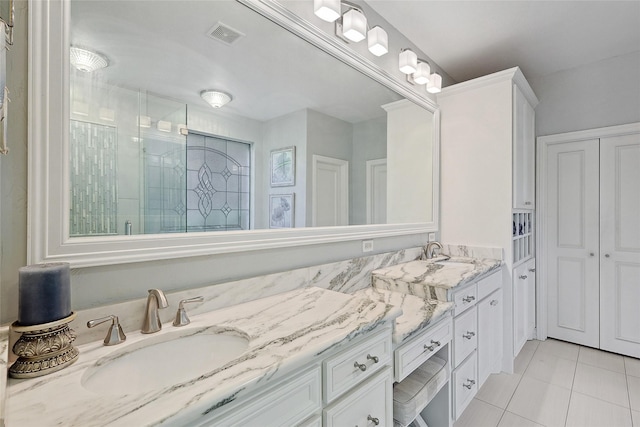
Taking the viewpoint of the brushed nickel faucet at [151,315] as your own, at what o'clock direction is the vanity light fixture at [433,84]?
The vanity light fixture is roughly at 10 o'clock from the brushed nickel faucet.

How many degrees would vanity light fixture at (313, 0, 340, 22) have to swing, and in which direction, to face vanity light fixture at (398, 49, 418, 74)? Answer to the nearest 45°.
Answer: approximately 90° to its left

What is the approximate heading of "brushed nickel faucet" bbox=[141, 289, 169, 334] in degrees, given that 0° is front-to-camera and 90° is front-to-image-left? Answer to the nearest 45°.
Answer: approximately 315°

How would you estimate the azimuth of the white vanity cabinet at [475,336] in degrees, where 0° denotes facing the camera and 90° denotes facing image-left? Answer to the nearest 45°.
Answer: approximately 315°

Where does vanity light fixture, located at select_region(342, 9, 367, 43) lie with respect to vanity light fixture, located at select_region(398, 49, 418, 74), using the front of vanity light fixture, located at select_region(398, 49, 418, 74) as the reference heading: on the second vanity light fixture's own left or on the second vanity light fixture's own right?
on the second vanity light fixture's own right
